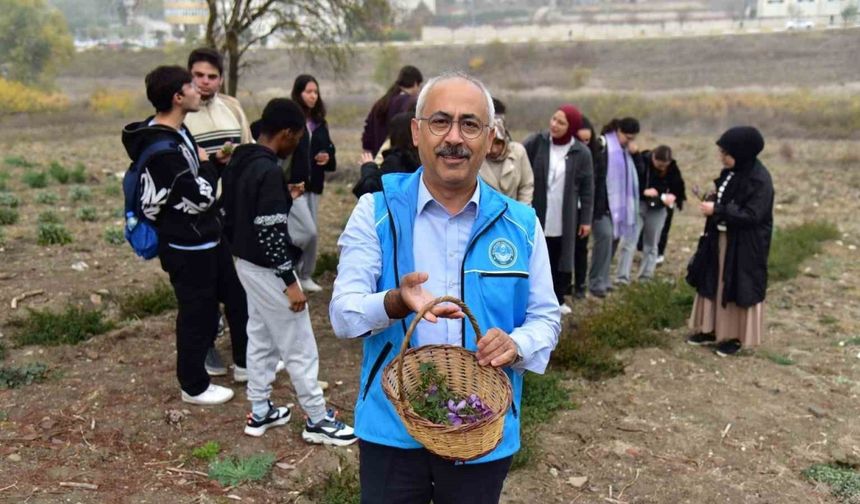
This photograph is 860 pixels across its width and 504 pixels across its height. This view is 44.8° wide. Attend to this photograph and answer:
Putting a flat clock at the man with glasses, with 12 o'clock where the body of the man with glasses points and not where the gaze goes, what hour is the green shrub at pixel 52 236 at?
The green shrub is roughly at 5 o'clock from the man with glasses.

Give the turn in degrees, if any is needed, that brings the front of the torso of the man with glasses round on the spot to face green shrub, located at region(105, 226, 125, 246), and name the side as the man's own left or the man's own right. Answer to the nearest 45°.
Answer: approximately 135° to the man's own right

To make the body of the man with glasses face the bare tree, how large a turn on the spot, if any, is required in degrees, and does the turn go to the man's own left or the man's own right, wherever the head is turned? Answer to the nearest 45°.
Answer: approximately 180°

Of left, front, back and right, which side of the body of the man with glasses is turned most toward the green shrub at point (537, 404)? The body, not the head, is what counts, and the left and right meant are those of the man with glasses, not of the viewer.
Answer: back

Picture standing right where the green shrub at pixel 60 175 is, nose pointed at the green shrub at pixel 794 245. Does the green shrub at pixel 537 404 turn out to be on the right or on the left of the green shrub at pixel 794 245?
right

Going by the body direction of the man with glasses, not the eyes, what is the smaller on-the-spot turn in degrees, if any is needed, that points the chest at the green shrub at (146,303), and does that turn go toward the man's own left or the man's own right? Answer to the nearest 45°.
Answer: approximately 135° to the man's own right

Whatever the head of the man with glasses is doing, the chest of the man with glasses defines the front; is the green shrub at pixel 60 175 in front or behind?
behind

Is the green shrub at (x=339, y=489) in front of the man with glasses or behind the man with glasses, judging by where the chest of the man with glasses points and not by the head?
behind

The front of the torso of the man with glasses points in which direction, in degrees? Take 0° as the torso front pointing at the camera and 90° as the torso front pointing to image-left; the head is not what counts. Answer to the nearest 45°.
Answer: approximately 0°
